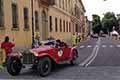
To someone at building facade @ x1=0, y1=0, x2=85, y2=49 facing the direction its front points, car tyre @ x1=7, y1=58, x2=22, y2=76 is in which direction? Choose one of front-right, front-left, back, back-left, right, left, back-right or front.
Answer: front-right

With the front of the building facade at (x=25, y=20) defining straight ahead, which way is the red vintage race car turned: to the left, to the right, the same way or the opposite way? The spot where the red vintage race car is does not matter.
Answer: to the right

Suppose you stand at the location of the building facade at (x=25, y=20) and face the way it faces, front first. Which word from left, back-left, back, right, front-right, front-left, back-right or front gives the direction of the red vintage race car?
front-right

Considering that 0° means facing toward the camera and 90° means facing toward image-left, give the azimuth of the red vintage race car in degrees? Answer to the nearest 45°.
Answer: approximately 45°

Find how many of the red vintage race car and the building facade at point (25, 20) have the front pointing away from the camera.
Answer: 0

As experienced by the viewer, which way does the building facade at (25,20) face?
facing the viewer and to the right of the viewer

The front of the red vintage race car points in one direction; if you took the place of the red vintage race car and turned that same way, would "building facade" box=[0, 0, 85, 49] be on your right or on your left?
on your right
